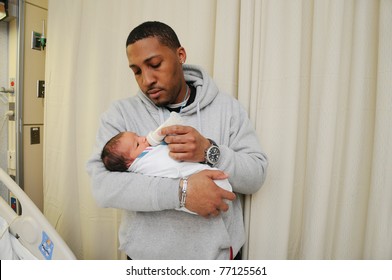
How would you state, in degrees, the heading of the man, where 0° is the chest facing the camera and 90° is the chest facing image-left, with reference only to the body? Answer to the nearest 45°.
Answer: approximately 0°
